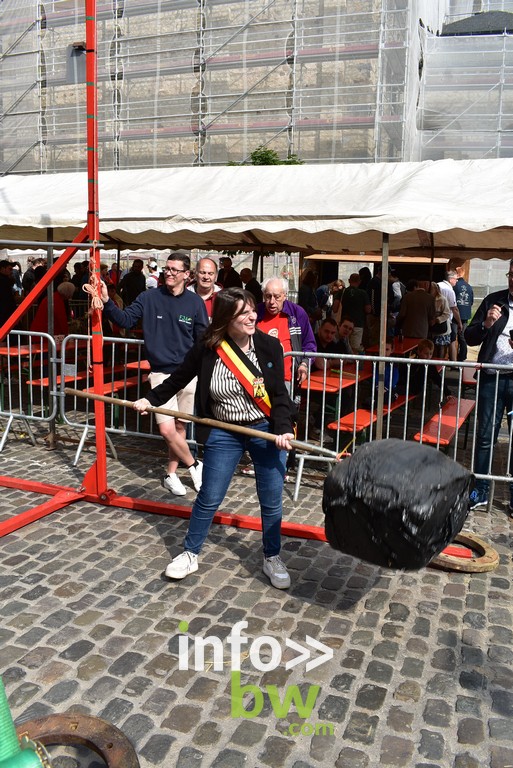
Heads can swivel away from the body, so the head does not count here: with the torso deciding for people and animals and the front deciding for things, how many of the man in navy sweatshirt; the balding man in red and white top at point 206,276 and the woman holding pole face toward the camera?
3

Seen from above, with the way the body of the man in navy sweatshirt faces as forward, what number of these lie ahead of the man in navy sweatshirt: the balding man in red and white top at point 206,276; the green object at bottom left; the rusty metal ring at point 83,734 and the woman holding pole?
3

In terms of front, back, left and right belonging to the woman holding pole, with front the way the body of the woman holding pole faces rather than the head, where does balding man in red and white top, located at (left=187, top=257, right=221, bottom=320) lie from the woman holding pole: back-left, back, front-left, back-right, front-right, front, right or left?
back

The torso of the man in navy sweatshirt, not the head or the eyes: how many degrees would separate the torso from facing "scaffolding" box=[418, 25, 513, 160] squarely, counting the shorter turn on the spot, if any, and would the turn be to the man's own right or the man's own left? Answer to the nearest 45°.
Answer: approximately 135° to the man's own left

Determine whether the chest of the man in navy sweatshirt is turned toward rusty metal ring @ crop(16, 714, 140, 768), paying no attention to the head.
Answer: yes

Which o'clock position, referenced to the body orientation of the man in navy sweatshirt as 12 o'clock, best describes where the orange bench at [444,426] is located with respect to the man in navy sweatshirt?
The orange bench is roughly at 9 o'clock from the man in navy sweatshirt.

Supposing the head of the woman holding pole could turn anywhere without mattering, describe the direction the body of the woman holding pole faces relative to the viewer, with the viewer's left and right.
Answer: facing the viewer

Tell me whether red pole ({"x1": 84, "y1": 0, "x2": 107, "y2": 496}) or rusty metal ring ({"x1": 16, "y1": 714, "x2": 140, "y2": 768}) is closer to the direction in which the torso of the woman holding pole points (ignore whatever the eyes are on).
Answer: the rusty metal ring

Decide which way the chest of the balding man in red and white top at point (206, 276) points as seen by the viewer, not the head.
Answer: toward the camera

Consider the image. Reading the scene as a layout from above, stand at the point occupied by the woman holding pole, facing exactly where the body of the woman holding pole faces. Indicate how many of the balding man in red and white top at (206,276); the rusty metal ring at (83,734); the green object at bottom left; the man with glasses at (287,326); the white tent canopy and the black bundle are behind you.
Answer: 3

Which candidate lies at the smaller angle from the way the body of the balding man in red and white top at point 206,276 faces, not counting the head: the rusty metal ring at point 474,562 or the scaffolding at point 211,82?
the rusty metal ring

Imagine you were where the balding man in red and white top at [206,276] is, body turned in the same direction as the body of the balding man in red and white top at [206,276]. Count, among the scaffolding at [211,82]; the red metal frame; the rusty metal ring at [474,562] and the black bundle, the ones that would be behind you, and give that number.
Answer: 1

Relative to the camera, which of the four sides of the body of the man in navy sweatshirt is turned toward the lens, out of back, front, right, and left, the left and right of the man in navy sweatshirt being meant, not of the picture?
front

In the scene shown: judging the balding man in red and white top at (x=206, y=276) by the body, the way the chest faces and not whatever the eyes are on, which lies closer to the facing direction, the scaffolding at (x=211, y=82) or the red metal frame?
the red metal frame

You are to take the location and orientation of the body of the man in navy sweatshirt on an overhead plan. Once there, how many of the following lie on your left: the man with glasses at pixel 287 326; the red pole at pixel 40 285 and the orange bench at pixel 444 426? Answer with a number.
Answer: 2

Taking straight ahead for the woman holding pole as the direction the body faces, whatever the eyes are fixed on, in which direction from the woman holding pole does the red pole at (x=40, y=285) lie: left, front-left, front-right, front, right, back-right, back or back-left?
back-right
